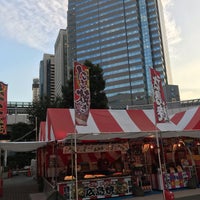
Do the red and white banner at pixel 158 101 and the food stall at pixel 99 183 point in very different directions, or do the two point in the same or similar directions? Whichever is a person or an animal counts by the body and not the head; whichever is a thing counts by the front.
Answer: same or similar directions

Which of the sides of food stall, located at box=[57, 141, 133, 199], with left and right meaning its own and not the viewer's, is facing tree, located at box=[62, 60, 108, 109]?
back

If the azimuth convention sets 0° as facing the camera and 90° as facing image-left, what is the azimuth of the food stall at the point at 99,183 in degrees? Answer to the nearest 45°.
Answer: approximately 0°

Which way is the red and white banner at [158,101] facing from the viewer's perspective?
toward the camera

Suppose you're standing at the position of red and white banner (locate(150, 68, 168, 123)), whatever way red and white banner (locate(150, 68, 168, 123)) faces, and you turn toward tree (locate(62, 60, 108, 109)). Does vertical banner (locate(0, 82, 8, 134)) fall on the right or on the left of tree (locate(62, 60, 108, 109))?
left

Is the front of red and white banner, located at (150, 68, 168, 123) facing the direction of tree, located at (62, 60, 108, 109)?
no

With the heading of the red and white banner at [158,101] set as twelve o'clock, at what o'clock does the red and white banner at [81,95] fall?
the red and white banner at [81,95] is roughly at 2 o'clock from the red and white banner at [158,101].

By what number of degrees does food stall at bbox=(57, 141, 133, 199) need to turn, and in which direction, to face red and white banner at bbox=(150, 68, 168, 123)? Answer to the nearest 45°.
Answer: approximately 45° to its left

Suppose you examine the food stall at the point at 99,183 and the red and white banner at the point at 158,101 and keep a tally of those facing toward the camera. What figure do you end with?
2

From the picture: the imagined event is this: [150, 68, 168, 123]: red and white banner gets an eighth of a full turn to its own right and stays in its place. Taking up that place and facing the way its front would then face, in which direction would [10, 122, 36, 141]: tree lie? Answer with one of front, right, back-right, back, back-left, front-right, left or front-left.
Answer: right

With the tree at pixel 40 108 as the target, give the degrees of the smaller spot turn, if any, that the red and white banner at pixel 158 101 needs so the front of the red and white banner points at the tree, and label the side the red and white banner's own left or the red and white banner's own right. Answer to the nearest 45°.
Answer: approximately 135° to the red and white banner's own right

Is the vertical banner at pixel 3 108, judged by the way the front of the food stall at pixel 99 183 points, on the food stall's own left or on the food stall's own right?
on the food stall's own right

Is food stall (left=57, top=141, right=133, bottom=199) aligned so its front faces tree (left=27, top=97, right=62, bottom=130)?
no
